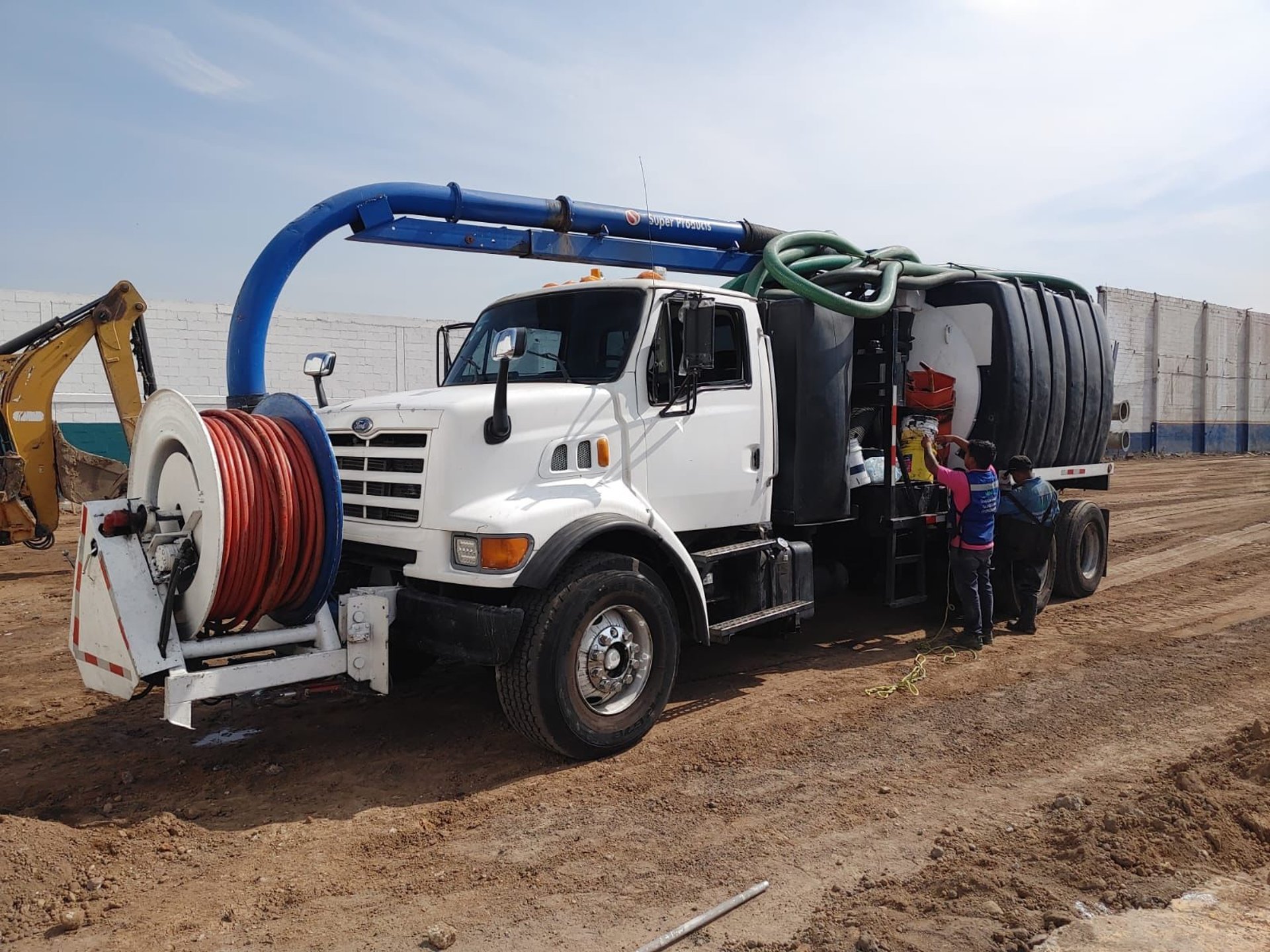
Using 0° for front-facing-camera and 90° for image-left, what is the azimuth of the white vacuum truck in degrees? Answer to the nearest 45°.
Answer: approximately 45°

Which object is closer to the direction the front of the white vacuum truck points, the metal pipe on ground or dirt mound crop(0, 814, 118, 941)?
the dirt mound

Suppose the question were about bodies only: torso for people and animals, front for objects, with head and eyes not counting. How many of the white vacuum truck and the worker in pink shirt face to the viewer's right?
0

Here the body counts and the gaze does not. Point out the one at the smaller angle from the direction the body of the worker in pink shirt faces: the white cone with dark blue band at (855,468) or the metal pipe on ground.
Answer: the white cone with dark blue band

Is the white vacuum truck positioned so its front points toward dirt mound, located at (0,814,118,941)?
yes

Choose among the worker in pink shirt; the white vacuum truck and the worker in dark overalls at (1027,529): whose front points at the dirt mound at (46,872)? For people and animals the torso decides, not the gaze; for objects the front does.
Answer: the white vacuum truck

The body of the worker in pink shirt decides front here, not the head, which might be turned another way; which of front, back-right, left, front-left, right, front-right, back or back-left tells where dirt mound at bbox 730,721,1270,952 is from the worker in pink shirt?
back-left

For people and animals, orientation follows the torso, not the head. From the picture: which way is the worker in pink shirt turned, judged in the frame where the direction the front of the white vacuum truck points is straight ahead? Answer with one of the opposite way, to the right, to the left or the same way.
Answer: to the right

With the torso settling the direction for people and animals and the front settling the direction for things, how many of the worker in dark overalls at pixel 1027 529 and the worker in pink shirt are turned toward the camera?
0

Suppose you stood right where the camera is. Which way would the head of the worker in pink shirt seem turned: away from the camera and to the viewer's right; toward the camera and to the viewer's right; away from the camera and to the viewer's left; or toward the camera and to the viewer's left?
away from the camera and to the viewer's left

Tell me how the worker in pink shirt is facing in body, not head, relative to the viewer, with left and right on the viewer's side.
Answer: facing away from the viewer and to the left of the viewer

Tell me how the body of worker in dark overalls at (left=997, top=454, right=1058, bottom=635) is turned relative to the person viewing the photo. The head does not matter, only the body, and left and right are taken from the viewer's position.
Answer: facing away from the viewer and to the left of the viewer

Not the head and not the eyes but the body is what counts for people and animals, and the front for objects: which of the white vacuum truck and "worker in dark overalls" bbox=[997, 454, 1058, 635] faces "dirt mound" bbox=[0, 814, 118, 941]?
the white vacuum truck

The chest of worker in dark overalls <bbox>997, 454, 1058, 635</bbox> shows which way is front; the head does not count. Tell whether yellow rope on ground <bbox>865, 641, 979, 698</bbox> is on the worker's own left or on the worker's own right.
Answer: on the worker's own left
